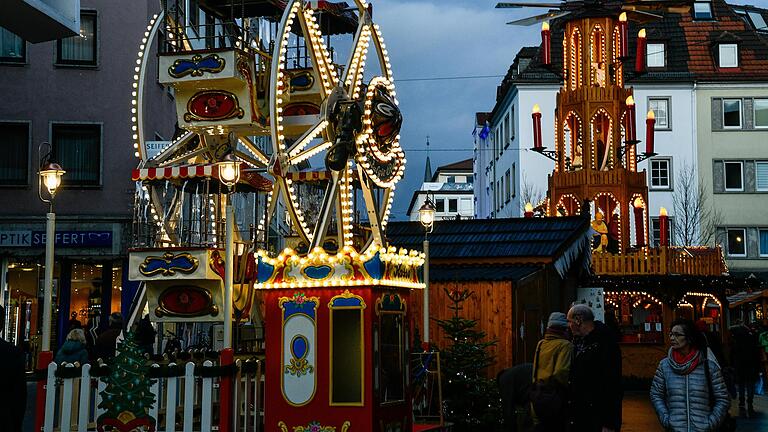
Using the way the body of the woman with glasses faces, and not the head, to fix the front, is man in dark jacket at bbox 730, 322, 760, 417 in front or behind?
behind

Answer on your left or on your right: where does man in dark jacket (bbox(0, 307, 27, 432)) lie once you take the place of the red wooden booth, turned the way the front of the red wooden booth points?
on your right
